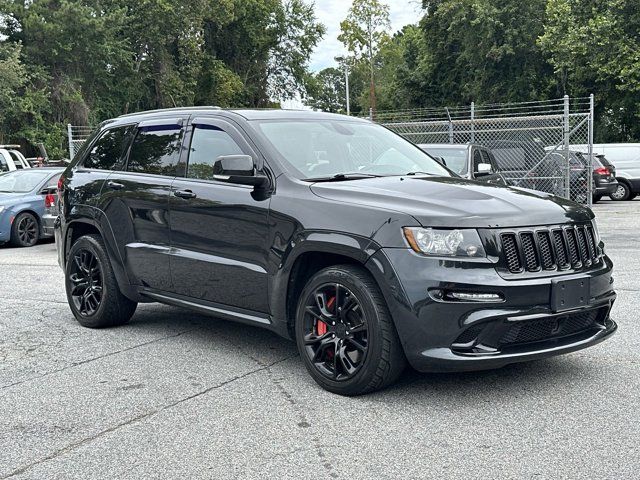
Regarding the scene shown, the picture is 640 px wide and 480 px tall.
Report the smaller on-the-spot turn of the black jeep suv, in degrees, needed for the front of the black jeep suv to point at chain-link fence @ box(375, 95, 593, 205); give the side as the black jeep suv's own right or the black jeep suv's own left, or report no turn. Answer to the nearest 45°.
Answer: approximately 135° to the black jeep suv's own left

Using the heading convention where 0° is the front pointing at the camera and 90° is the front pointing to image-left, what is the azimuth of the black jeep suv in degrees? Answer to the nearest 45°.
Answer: approximately 315°

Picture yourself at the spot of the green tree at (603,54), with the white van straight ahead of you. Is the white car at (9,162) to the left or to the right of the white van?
right

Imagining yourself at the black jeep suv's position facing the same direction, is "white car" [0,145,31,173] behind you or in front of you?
behind

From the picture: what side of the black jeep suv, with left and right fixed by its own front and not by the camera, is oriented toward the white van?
left
